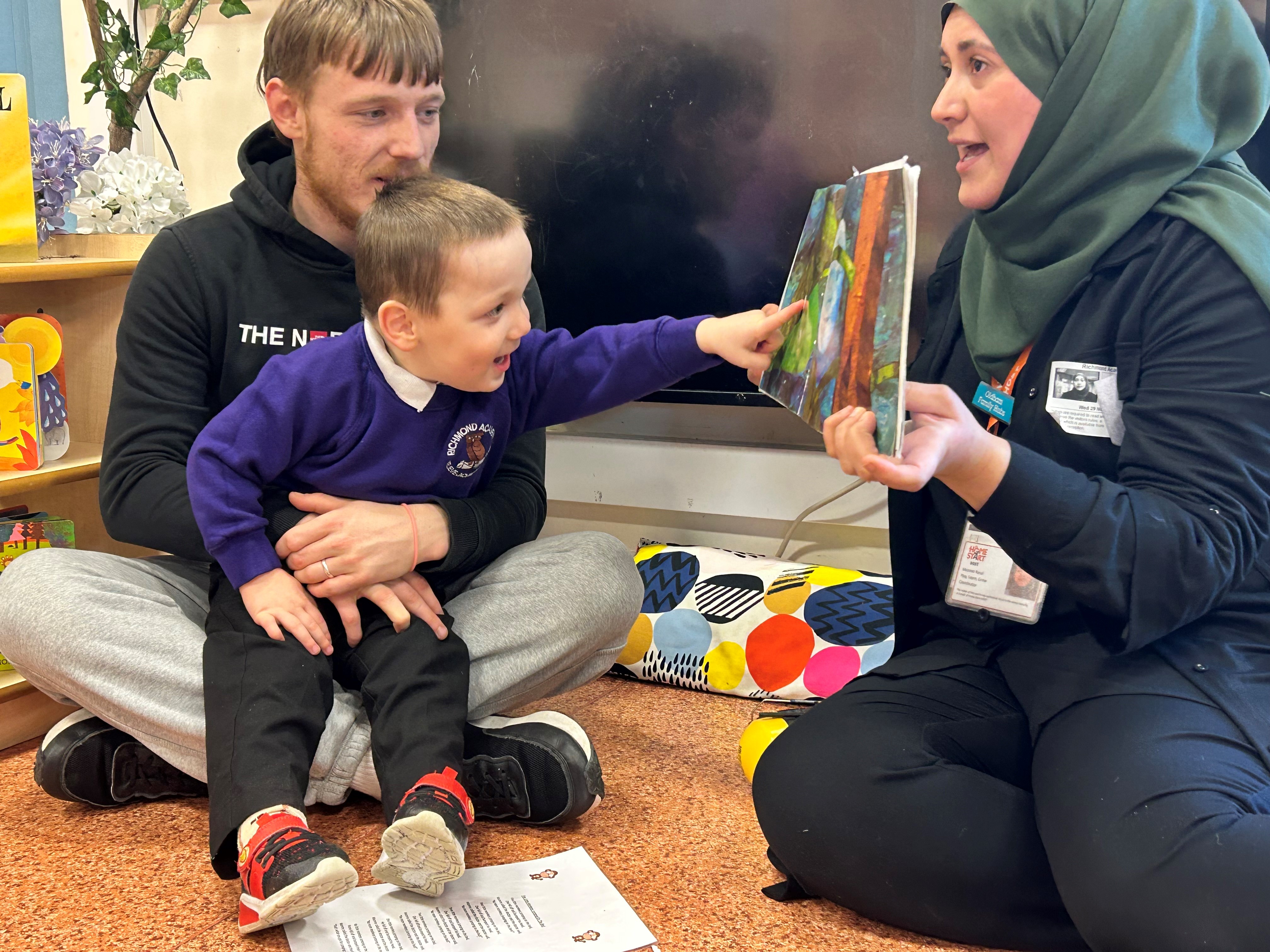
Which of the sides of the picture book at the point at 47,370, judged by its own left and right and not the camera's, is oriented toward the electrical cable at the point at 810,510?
left

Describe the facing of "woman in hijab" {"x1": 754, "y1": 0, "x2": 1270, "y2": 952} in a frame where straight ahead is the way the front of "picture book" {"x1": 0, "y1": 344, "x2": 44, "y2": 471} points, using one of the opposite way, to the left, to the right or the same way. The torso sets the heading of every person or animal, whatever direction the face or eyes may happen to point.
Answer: to the right

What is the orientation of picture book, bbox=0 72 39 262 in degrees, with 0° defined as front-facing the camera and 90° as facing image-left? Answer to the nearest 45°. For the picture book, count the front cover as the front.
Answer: approximately 0°

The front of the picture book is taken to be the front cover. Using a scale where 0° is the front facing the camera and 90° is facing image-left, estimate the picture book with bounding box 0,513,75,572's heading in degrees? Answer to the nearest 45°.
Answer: approximately 0°

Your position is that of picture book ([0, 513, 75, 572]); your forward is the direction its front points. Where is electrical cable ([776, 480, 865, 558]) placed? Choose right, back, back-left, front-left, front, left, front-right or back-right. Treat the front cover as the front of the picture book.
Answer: left

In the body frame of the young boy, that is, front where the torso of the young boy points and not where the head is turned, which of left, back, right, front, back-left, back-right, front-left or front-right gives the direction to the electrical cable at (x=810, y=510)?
left

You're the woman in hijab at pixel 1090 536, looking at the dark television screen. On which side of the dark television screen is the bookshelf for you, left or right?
left

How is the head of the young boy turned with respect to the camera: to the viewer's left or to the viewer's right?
to the viewer's right
